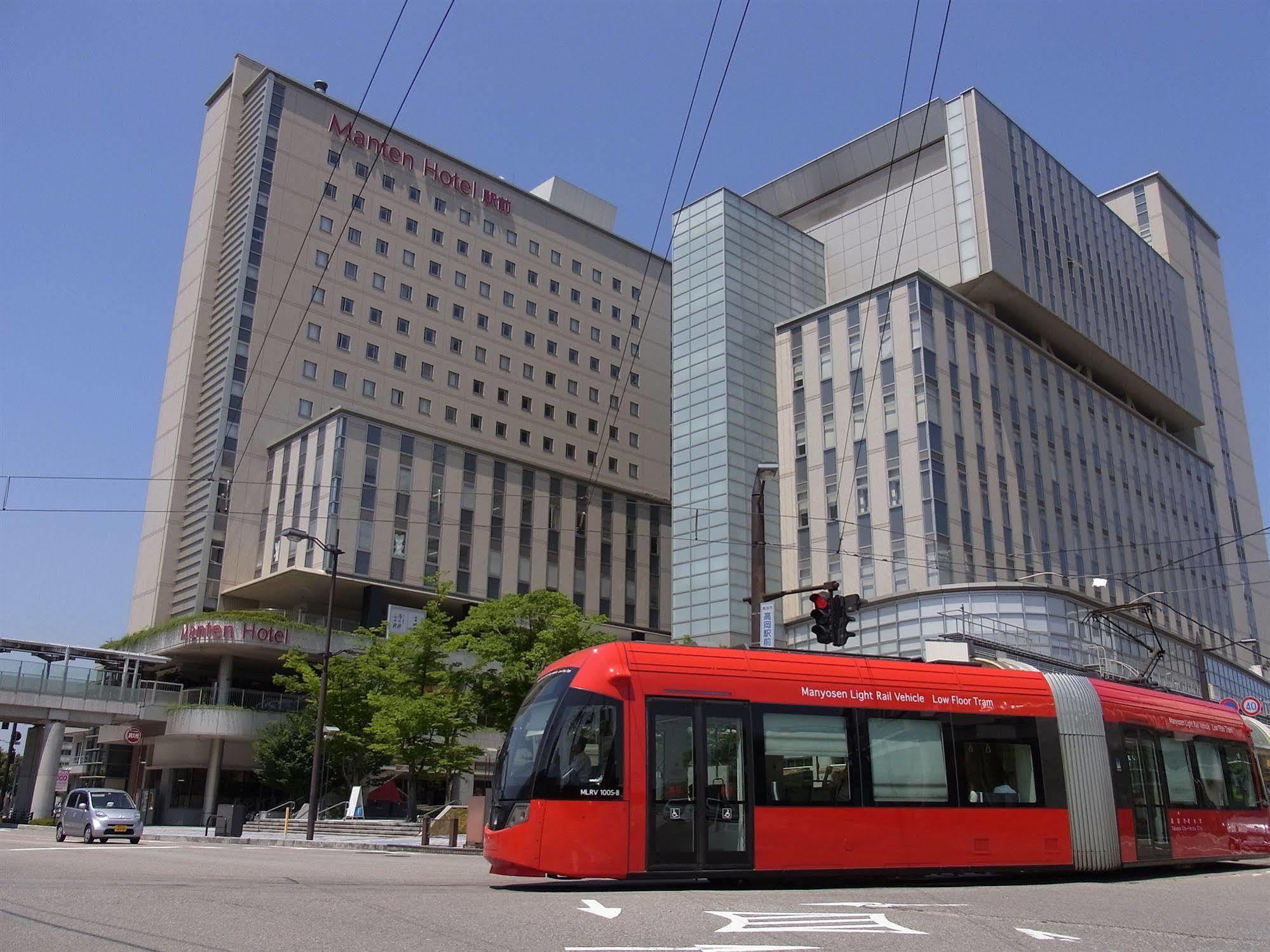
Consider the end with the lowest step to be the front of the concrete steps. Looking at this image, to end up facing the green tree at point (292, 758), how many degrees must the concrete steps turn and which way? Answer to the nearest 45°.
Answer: approximately 180°

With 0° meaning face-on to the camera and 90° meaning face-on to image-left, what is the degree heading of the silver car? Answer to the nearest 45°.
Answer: approximately 315°

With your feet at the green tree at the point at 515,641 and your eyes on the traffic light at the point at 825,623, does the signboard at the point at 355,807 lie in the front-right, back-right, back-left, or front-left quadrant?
back-right

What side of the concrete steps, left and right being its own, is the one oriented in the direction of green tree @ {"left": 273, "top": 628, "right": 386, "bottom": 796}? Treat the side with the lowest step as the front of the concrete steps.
back

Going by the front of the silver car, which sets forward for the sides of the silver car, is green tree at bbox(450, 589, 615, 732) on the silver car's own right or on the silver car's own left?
on the silver car's own left
